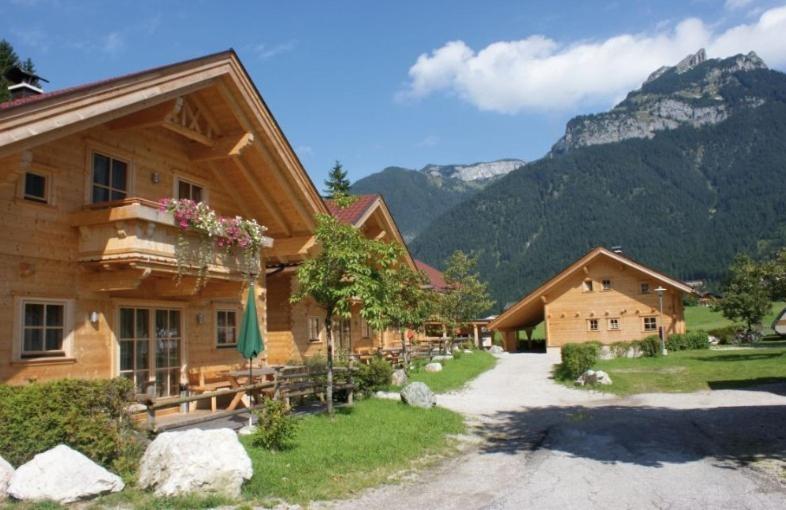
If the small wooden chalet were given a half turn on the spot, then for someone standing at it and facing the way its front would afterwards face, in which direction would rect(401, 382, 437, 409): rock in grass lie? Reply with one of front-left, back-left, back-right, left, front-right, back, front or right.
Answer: back

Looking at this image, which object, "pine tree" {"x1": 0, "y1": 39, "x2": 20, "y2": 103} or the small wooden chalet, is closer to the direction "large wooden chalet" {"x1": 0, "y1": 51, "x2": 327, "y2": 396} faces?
the small wooden chalet

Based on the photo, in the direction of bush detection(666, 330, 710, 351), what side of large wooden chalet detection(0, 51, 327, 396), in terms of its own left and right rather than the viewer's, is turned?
left

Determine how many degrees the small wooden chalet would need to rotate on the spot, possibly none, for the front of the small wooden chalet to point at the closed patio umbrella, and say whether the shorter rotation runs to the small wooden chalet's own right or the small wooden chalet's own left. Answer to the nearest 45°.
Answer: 0° — it already faces it

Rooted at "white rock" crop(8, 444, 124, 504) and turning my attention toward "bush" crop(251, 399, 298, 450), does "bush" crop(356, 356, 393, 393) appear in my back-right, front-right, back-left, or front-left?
front-left

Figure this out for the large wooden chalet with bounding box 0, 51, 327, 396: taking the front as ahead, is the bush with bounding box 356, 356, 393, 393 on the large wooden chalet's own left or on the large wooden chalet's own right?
on the large wooden chalet's own left

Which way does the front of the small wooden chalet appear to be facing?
toward the camera

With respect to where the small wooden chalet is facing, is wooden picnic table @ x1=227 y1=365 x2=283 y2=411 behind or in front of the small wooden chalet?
in front

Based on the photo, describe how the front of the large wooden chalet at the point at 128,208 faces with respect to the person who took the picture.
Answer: facing the viewer and to the right of the viewer

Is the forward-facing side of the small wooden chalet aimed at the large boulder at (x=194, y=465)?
yes

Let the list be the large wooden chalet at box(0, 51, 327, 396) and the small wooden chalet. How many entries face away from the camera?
0

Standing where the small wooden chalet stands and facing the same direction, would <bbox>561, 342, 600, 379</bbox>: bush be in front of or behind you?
in front

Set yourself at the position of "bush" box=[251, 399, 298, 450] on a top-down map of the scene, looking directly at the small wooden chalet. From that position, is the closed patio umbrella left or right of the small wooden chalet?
left

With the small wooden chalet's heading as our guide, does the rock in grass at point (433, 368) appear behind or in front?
in front
